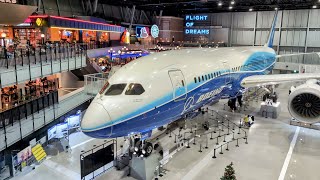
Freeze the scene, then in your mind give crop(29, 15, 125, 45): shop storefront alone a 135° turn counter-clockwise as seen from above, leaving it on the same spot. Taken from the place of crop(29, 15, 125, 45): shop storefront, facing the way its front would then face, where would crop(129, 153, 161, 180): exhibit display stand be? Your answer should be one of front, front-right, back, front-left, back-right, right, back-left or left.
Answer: back

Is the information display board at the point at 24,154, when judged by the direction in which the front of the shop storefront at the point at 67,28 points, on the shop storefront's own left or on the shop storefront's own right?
on the shop storefront's own right

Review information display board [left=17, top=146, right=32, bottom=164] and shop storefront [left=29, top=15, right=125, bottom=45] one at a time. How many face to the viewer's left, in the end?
0

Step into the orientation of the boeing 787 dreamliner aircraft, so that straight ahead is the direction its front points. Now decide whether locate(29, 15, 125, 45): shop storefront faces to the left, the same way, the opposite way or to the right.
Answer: to the left

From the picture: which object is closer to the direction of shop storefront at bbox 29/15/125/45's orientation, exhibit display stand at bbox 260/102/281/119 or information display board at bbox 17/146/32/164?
the exhibit display stand

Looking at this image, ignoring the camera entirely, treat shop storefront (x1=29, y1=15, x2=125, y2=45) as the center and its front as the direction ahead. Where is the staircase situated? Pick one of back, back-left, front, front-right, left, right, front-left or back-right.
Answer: front-right

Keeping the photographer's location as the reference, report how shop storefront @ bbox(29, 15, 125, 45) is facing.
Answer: facing the viewer and to the right of the viewer

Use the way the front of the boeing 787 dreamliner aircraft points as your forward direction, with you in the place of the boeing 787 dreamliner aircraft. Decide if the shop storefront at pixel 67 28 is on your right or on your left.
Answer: on your right

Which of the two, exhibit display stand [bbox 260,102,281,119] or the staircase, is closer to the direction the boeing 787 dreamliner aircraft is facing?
the staircase

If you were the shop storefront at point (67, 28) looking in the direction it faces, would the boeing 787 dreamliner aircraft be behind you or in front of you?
in front

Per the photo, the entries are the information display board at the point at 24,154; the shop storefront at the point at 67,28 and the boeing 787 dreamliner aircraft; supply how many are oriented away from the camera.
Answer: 0

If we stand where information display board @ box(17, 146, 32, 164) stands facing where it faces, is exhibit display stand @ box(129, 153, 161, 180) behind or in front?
in front

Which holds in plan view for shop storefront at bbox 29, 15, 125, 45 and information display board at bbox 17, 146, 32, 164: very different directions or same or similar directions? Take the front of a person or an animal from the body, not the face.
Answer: same or similar directions

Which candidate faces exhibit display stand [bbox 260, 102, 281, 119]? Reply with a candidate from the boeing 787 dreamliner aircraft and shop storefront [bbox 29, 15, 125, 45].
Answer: the shop storefront

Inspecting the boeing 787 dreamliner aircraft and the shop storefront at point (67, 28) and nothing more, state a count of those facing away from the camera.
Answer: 0
